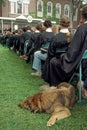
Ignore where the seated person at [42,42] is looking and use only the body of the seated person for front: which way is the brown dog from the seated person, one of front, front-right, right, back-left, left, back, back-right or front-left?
back-left

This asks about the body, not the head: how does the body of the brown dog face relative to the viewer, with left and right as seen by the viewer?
facing to the left of the viewer

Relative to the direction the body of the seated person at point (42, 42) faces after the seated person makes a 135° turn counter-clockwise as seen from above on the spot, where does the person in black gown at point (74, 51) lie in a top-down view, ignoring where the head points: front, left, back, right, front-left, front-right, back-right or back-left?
front

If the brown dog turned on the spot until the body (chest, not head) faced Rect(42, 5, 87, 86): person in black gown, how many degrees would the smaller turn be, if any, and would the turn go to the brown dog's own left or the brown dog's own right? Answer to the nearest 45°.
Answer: approximately 135° to the brown dog's own right

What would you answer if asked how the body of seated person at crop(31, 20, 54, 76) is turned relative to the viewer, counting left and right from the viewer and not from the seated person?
facing away from the viewer and to the left of the viewer
